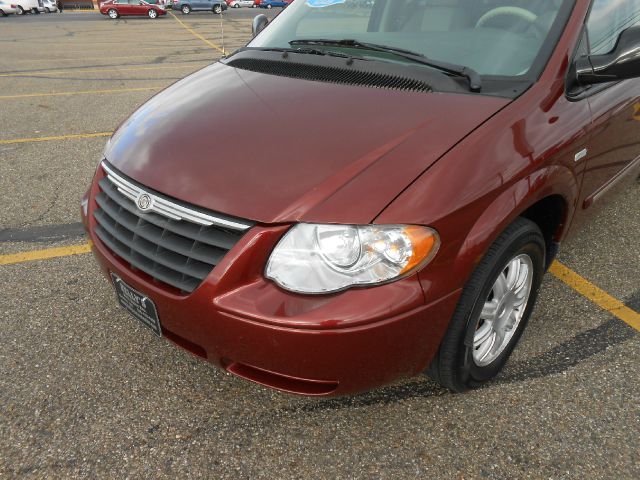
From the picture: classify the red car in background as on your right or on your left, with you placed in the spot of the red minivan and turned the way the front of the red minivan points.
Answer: on your right

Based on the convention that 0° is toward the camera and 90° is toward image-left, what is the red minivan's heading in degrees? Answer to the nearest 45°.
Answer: approximately 45°
